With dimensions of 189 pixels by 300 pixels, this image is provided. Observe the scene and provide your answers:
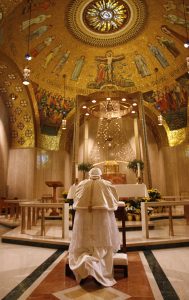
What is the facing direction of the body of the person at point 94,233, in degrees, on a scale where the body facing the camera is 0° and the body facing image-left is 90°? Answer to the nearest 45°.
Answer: approximately 180°

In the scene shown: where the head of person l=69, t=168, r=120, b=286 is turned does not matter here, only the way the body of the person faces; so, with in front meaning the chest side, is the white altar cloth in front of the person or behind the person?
in front
